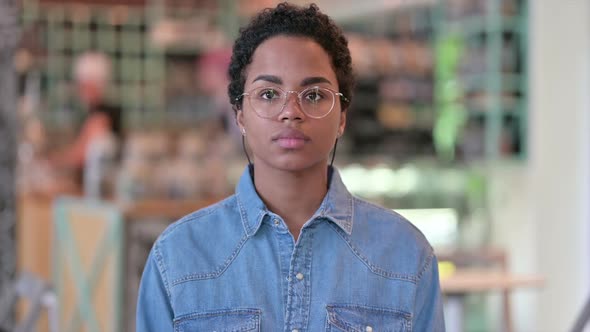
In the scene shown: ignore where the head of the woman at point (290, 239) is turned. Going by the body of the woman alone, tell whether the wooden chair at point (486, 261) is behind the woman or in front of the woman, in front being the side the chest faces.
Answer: behind

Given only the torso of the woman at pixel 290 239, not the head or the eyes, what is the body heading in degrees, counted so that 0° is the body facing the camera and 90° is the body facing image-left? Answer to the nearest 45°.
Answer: approximately 0°
